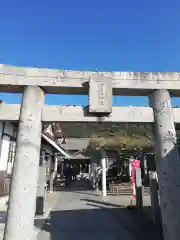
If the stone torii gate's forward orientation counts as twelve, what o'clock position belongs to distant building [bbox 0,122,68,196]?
The distant building is roughly at 5 o'clock from the stone torii gate.

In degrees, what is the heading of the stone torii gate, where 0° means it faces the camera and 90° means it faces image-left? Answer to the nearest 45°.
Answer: approximately 0°

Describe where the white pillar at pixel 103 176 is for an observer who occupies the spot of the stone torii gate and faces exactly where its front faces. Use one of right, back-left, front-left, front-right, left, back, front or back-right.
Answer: back

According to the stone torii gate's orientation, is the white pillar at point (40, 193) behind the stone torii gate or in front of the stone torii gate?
behind

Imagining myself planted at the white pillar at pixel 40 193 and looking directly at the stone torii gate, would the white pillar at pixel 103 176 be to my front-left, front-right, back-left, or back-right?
back-left
